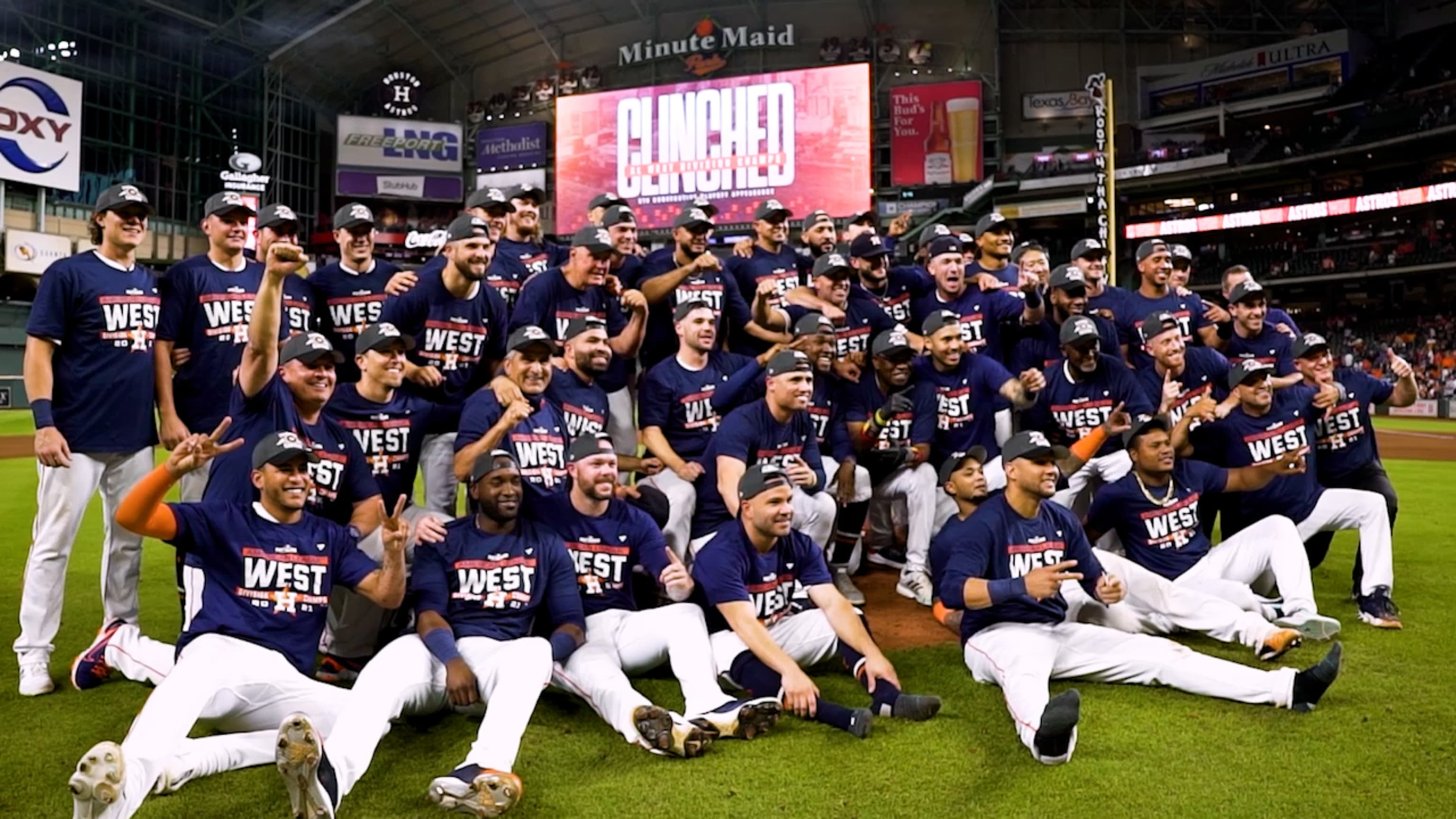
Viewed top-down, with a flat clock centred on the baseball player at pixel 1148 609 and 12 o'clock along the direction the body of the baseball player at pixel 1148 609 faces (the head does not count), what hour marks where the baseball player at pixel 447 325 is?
the baseball player at pixel 447 325 is roughly at 4 o'clock from the baseball player at pixel 1148 609.

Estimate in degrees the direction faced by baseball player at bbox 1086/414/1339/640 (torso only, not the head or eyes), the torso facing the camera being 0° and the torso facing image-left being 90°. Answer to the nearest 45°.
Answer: approximately 315°

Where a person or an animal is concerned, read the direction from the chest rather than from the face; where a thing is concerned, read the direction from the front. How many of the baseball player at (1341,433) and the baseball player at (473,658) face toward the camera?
2

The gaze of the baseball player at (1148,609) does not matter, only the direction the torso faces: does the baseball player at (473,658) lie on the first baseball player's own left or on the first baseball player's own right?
on the first baseball player's own right

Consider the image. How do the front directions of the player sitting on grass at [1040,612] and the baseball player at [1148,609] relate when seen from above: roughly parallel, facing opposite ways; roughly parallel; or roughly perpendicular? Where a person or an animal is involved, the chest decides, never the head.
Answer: roughly parallel

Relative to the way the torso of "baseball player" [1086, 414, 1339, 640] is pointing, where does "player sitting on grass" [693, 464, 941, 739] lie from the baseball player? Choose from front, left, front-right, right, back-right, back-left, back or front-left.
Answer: right

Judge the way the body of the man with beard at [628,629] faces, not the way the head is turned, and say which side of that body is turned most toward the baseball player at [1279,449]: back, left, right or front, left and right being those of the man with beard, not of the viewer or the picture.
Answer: left

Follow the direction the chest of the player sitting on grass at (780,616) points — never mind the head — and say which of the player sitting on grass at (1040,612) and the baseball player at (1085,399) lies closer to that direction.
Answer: the player sitting on grass

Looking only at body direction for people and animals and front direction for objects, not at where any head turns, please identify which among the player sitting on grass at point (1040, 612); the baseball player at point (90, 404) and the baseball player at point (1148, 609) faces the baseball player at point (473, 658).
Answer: the baseball player at point (90, 404)

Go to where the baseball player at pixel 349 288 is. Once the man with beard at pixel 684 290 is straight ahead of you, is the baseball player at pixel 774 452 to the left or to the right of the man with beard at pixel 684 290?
right

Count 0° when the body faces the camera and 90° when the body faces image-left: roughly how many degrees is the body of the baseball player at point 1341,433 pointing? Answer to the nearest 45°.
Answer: approximately 0°

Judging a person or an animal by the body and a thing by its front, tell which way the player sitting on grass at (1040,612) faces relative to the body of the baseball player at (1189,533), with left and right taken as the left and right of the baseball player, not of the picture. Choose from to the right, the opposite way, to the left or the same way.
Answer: the same way

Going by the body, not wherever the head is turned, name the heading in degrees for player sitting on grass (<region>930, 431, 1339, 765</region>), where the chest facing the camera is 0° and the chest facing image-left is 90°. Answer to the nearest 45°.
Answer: approximately 315°

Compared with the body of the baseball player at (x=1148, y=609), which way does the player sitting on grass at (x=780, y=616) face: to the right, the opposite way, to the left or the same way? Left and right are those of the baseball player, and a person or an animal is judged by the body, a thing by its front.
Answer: the same way

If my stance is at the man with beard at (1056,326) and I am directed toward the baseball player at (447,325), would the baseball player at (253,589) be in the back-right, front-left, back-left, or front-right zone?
front-left

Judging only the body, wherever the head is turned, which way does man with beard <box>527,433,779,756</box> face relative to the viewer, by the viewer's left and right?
facing the viewer and to the right of the viewer
